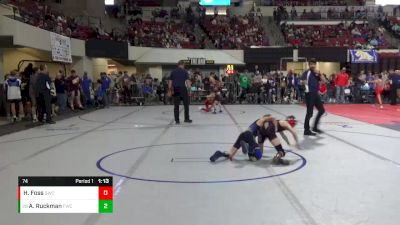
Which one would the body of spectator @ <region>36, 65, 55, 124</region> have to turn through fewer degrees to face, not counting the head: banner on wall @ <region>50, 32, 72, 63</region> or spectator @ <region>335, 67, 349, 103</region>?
the spectator

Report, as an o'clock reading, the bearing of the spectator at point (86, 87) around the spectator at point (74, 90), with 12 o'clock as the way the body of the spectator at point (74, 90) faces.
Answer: the spectator at point (86, 87) is roughly at 8 o'clock from the spectator at point (74, 90).

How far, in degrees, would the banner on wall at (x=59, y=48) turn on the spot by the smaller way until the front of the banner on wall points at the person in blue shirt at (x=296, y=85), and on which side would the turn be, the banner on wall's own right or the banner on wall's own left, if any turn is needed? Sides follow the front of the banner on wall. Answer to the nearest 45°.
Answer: approximately 45° to the banner on wall's own left

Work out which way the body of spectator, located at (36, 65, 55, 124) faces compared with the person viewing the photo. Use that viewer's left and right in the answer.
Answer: facing to the right of the viewer

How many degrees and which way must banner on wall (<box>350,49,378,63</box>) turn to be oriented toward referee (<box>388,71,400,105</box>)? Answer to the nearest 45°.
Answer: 0° — it already faces them
